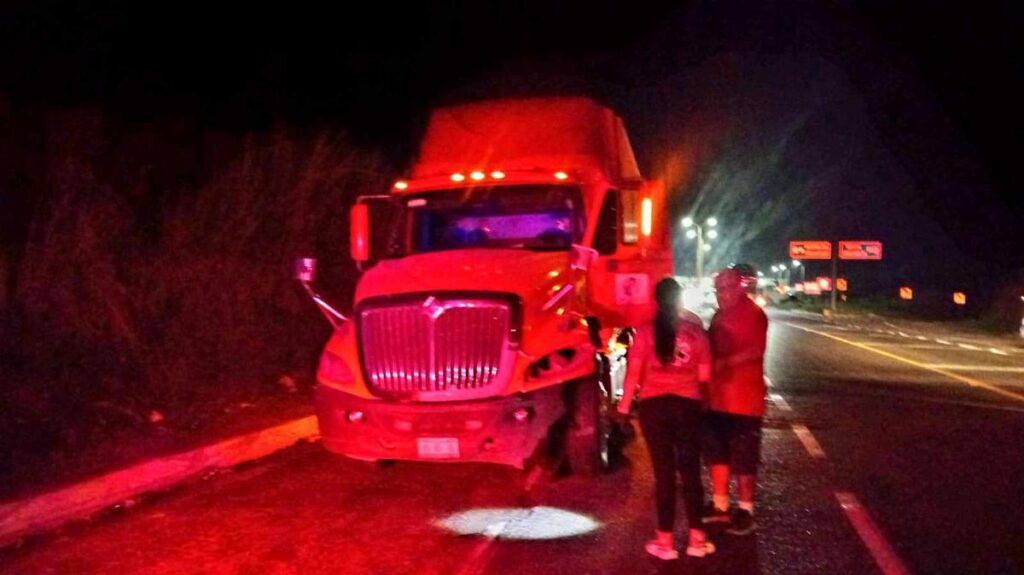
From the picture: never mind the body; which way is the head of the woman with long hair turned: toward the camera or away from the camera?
away from the camera

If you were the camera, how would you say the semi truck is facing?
facing the viewer and to the left of the viewer

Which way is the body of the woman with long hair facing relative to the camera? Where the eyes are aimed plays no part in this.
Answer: away from the camera
